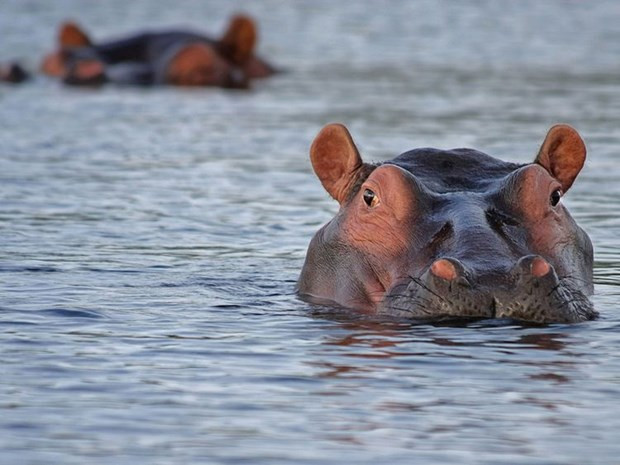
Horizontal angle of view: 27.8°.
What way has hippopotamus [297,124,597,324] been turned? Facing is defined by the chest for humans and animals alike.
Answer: toward the camera

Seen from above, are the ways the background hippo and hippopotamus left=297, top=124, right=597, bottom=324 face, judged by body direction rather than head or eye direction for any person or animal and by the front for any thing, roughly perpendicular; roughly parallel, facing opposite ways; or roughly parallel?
roughly parallel

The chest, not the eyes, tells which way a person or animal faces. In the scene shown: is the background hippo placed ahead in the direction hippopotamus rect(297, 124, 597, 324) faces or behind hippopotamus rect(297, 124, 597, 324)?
behind

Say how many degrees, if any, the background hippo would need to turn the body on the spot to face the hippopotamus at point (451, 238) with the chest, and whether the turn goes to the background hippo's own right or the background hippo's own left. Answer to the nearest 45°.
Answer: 0° — it already faces it

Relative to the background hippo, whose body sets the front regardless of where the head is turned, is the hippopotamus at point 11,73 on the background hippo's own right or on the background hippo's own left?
on the background hippo's own right

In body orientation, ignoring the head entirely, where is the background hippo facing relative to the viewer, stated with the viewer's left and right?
facing the viewer

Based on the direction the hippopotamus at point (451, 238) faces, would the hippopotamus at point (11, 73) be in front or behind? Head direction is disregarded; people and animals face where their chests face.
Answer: behind

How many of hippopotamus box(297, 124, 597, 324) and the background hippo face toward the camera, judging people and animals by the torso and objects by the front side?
2
